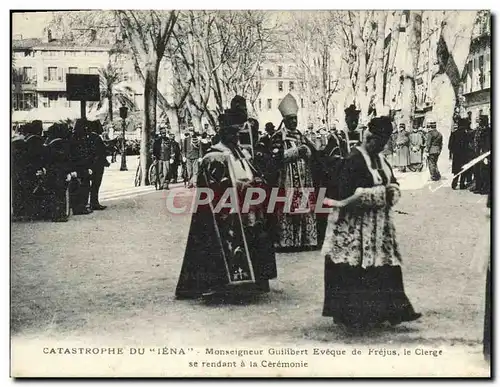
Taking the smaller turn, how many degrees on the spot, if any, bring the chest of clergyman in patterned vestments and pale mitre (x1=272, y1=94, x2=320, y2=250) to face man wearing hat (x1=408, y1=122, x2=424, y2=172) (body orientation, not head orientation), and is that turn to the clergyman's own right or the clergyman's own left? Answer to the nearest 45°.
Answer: approximately 90° to the clergyman's own left

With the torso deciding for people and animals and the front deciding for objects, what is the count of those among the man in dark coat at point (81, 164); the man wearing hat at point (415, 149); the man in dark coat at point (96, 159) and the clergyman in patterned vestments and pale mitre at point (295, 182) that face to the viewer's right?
2

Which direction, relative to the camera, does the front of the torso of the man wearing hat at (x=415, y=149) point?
toward the camera

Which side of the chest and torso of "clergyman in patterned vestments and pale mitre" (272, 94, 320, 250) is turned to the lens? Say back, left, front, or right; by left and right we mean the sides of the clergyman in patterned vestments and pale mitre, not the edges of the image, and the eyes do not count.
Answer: front

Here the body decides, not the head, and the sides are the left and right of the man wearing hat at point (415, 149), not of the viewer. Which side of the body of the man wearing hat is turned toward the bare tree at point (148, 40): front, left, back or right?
right

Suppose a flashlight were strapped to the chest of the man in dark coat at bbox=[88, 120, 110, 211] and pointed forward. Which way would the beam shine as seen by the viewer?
to the viewer's right

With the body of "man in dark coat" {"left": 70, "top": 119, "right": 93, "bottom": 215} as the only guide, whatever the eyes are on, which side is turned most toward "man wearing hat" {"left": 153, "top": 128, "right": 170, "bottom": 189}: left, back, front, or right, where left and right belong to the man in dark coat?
front

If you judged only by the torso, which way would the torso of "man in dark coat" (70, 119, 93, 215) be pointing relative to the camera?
to the viewer's right
